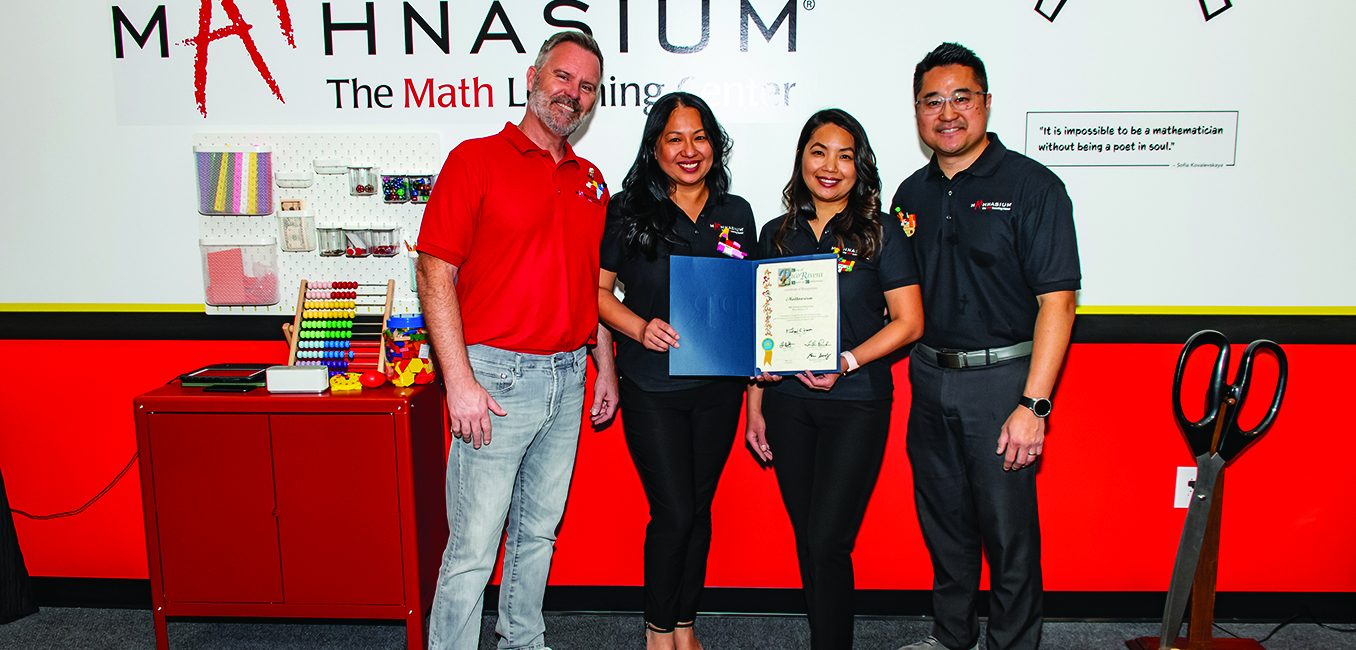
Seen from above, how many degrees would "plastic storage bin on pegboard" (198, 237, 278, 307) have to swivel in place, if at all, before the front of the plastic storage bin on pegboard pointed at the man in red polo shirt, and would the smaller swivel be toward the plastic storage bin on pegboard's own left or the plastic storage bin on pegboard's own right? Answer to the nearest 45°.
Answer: approximately 45° to the plastic storage bin on pegboard's own left

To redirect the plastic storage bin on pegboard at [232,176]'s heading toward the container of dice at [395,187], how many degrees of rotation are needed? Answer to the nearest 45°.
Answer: approximately 45° to its left

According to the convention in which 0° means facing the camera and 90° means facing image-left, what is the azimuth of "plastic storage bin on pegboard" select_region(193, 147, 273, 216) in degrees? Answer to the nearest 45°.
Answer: approximately 0°

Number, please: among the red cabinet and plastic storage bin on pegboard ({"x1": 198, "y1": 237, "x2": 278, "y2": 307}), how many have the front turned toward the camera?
2

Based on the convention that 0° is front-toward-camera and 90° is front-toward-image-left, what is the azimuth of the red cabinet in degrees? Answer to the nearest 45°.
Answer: approximately 0°

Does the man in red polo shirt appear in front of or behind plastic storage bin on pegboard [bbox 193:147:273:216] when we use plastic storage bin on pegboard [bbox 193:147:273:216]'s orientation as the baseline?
in front

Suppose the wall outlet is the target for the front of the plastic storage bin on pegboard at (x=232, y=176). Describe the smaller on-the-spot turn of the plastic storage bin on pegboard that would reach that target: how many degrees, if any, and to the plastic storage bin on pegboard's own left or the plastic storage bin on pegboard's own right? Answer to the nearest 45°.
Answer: approximately 45° to the plastic storage bin on pegboard's own left

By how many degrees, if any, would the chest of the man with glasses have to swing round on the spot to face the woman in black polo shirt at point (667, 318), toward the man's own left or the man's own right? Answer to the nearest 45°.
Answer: approximately 45° to the man's own right

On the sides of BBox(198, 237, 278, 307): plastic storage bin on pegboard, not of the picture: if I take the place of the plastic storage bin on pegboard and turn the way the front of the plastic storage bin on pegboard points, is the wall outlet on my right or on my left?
on my left

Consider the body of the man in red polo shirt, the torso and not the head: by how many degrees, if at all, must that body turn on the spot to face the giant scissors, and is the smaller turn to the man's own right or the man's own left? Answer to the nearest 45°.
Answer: approximately 45° to the man's own left
